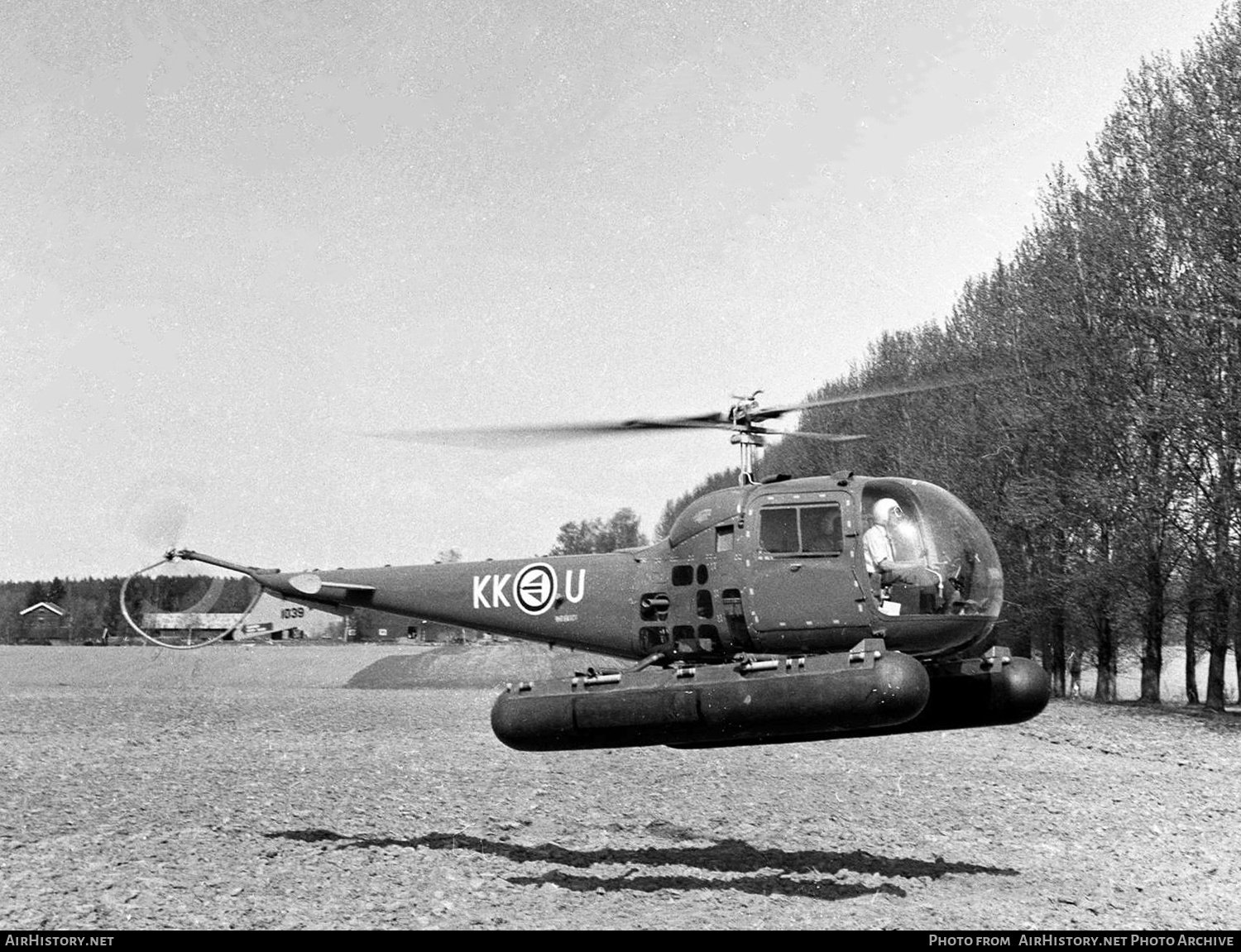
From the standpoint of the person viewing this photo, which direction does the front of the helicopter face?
facing the viewer and to the right of the viewer

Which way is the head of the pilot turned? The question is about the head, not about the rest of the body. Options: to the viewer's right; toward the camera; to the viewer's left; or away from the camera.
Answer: to the viewer's right
